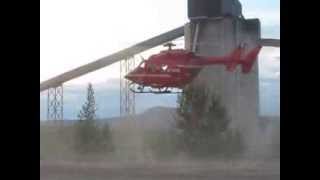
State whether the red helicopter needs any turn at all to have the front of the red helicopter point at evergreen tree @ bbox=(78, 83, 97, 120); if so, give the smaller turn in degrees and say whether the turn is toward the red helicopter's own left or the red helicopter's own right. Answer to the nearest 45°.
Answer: approximately 45° to the red helicopter's own right

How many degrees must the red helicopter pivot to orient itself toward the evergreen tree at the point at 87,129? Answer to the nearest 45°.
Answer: approximately 45° to its left

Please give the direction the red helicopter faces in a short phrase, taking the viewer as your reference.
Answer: facing to the left of the viewer
